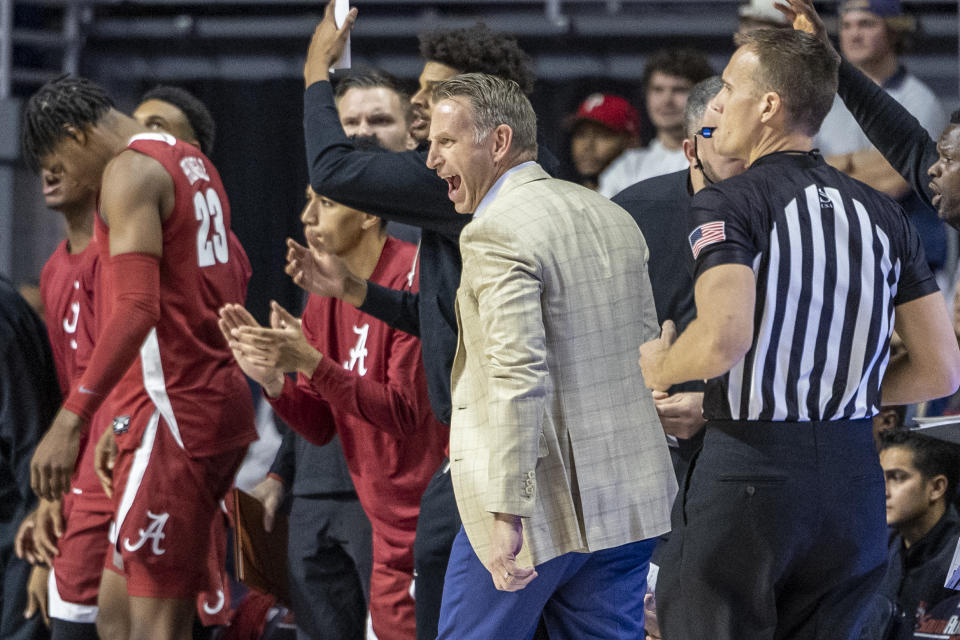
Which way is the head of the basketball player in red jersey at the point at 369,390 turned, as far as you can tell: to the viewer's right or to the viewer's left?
to the viewer's left

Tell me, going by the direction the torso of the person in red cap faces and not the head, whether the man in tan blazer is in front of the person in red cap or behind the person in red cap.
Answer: in front

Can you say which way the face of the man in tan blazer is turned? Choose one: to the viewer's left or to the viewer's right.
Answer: to the viewer's left

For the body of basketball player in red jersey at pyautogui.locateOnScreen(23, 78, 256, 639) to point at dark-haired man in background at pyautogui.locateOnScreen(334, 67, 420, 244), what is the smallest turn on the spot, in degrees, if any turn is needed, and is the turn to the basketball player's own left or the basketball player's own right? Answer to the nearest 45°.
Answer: approximately 90° to the basketball player's own right

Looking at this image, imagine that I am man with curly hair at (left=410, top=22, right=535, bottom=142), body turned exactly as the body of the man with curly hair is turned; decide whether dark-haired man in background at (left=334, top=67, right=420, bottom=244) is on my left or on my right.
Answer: on my right

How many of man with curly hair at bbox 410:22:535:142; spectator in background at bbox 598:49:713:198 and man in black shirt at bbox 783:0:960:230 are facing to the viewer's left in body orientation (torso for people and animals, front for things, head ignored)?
2

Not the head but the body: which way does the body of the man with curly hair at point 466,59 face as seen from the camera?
to the viewer's left

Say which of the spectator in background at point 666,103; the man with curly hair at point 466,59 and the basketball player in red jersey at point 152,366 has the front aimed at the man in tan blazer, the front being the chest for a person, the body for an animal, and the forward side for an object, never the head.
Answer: the spectator in background

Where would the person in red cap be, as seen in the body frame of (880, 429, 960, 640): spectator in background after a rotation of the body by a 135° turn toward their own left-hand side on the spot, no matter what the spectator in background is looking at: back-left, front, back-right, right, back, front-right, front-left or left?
back-left

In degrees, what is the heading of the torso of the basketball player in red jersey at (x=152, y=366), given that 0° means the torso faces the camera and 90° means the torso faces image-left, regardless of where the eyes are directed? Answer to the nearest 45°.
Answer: approximately 135°

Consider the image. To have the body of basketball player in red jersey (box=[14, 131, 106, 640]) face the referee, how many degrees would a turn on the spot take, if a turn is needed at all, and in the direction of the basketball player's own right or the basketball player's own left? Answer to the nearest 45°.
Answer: approximately 90° to the basketball player's own left

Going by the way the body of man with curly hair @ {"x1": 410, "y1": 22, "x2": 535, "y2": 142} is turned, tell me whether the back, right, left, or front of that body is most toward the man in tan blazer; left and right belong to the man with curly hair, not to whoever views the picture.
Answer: left
